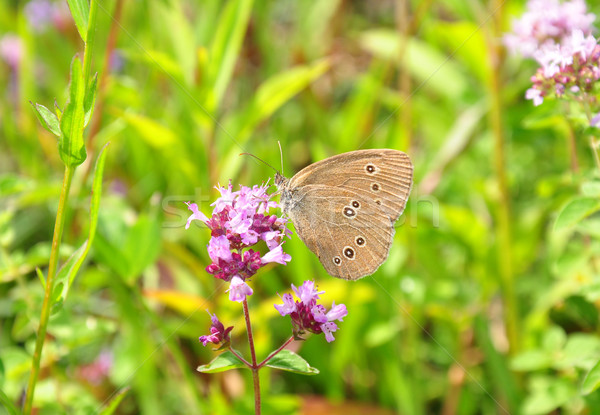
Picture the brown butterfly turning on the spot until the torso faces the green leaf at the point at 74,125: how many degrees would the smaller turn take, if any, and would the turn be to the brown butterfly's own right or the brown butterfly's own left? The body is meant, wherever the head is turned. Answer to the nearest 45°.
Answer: approximately 45° to the brown butterfly's own left

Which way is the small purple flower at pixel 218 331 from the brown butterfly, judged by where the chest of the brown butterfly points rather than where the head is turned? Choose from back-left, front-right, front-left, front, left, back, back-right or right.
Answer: front

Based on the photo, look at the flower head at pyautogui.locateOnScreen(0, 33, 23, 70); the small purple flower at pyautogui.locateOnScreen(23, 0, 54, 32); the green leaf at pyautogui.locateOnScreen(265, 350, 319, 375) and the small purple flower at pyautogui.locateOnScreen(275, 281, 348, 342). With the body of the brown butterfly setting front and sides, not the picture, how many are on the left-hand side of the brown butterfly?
2

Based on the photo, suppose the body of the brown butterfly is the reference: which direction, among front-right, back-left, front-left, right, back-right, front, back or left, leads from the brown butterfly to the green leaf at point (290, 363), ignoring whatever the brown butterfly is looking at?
front

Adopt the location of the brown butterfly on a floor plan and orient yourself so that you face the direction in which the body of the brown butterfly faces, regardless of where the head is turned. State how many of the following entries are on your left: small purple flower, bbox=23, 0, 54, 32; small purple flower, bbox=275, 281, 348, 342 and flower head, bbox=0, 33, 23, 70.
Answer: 1

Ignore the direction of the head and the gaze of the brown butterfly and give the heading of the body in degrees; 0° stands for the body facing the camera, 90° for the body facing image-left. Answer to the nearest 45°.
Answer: approximately 90°

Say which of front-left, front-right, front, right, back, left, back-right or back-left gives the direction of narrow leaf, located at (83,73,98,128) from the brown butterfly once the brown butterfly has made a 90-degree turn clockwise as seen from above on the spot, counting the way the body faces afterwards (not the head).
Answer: back-left

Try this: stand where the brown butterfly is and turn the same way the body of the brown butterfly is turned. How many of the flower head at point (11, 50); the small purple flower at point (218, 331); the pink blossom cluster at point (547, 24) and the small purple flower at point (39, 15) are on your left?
0

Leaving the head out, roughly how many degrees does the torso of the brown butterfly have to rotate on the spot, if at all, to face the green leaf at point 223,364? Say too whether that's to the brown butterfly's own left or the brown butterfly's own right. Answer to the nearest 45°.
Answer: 0° — it already faces it

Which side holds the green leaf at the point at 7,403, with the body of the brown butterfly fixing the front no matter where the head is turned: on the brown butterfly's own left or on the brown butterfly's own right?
on the brown butterfly's own left

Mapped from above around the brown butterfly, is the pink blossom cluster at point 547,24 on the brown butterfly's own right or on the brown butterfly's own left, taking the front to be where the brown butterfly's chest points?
on the brown butterfly's own right
